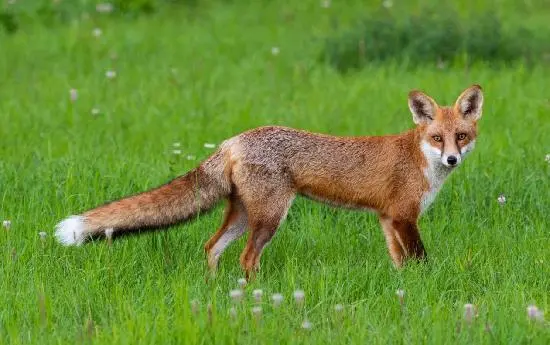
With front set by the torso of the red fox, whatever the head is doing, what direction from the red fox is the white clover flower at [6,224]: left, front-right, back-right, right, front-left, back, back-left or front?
back

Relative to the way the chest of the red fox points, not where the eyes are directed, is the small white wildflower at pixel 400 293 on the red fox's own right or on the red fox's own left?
on the red fox's own right

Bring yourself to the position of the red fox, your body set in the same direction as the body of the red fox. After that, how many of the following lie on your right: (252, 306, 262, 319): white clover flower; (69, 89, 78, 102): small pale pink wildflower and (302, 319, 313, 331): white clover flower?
2

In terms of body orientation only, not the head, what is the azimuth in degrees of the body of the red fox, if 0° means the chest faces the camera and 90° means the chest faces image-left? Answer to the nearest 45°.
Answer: approximately 270°

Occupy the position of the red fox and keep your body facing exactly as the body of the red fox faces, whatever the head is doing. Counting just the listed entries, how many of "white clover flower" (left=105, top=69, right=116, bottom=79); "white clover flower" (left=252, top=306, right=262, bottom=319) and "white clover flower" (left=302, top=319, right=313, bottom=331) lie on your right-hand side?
2

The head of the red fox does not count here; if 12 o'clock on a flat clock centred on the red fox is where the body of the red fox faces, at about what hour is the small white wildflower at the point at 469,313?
The small white wildflower is roughly at 2 o'clock from the red fox.

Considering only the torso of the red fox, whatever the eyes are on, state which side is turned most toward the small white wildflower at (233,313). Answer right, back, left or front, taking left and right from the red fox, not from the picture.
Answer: right

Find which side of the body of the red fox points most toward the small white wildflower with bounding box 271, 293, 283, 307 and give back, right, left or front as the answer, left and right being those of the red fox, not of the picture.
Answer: right

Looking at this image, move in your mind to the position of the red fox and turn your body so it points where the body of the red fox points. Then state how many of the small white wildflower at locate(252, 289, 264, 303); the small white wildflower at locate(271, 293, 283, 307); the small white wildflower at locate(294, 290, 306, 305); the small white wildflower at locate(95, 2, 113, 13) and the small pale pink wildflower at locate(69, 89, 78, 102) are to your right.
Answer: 3

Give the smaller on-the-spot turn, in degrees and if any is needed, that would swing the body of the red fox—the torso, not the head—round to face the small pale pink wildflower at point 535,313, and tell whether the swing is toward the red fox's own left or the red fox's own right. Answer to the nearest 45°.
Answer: approximately 45° to the red fox's own right

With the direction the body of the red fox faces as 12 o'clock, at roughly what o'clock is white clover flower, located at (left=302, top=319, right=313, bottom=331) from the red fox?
The white clover flower is roughly at 3 o'clock from the red fox.

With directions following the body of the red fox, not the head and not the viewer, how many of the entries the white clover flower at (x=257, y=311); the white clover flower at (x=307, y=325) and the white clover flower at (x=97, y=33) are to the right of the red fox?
2

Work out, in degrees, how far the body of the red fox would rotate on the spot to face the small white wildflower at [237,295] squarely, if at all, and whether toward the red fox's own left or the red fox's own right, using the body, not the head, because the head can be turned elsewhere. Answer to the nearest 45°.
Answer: approximately 90° to the red fox's own right

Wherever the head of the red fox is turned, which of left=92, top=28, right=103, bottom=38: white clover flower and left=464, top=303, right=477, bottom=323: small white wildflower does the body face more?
the small white wildflower
